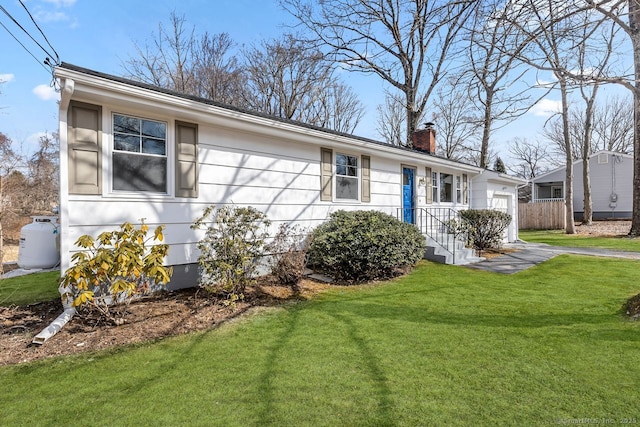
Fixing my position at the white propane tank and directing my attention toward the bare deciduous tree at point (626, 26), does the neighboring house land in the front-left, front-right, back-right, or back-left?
front-left

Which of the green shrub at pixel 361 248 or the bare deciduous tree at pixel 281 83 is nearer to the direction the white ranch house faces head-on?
the green shrub

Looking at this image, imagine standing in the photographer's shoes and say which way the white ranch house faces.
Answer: facing the viewer and to the right of the viewer

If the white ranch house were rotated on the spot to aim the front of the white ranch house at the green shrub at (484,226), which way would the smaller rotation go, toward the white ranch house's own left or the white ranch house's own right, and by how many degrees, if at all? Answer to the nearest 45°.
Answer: approximately 90° to the white ranch house's own left

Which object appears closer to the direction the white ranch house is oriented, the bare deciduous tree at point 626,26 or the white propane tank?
the bare deciduous tree

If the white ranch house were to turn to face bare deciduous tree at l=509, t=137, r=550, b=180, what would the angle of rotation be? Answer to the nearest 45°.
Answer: approximately 90° to its left

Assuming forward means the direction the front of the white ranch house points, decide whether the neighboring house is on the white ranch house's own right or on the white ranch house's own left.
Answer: on the white ranch house's own left

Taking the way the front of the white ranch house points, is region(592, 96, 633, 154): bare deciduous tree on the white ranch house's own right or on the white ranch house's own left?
on the white ranch house's own left

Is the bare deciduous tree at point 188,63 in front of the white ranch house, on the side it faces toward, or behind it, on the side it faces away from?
behind
